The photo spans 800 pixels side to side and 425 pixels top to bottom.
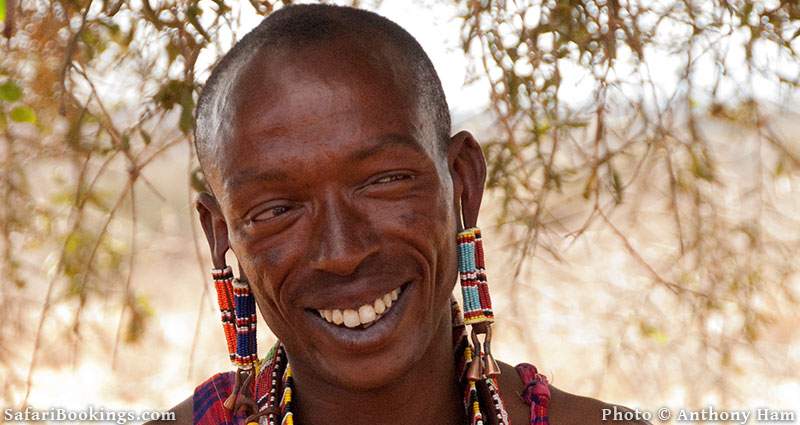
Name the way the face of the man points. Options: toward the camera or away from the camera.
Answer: toward the camera

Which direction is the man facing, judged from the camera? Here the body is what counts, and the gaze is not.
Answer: toward the camera
